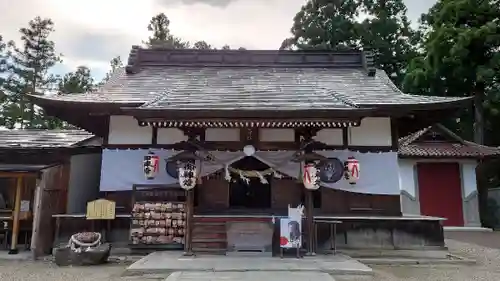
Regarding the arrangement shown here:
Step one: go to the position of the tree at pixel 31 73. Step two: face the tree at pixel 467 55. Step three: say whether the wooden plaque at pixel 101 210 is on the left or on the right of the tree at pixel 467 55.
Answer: right

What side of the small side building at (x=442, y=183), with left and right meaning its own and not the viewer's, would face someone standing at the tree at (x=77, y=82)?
right

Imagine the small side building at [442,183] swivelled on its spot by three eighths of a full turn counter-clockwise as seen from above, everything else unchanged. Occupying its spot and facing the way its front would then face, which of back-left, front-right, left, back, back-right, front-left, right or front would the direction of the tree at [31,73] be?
back-left

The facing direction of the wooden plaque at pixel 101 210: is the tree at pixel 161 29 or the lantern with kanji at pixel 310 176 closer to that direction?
the lantern with kanji

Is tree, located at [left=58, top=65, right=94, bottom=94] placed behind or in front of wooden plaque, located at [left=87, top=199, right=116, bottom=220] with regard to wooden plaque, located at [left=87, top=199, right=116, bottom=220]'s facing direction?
behind

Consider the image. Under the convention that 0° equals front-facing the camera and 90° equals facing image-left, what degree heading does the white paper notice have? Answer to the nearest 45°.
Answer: approximately 0°

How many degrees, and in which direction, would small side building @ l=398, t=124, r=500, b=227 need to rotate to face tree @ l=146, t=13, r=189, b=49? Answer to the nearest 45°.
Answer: approximately 90° to its right

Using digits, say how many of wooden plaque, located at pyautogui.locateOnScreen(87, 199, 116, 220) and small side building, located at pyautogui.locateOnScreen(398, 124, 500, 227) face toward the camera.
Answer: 2
